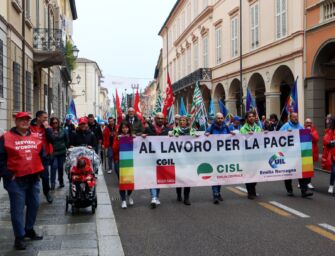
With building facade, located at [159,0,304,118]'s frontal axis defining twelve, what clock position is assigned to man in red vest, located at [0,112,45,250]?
The man in red vest is roughly at 11 o'clock from the building facade.

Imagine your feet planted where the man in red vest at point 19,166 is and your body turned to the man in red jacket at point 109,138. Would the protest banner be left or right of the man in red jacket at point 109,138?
right

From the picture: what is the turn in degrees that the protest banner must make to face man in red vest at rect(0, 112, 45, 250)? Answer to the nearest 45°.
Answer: approximately 45° to its right

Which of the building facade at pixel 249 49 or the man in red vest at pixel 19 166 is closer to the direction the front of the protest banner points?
the man in red vest

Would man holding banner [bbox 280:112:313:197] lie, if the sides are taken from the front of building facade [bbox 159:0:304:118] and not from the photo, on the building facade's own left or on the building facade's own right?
on the building facade's own left

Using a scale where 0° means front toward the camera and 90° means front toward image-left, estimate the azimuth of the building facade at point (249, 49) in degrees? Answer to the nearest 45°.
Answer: approximately 45°

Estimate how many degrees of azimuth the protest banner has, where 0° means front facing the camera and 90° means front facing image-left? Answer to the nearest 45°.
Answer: approximately 0°
